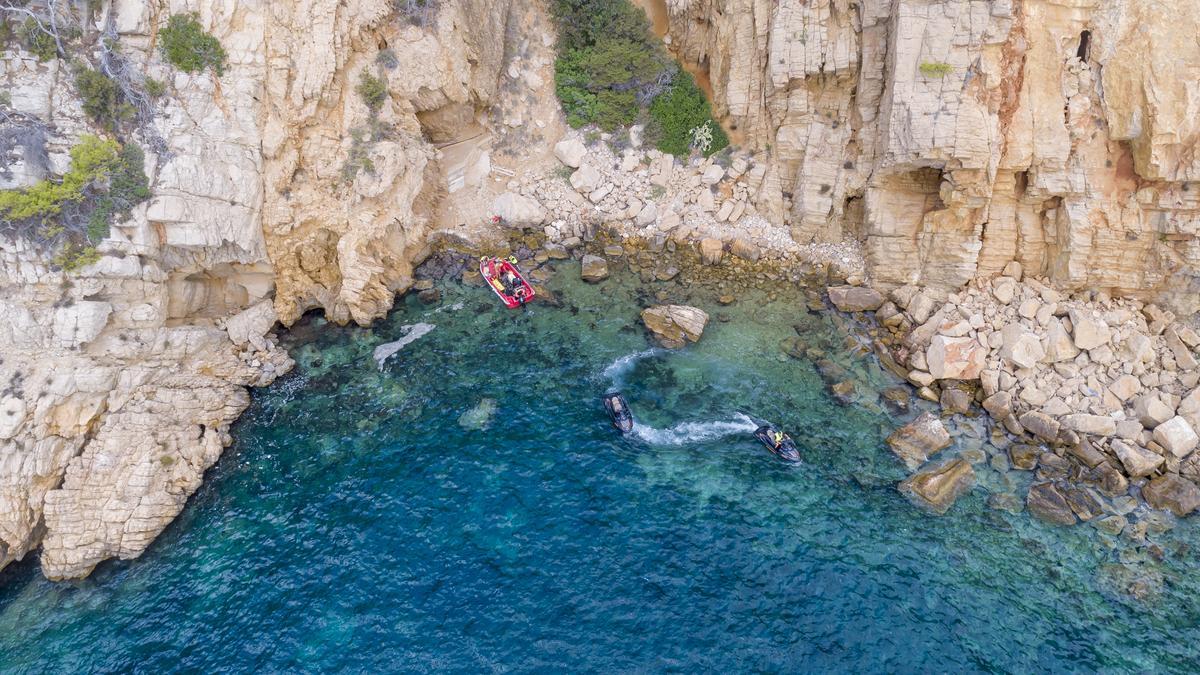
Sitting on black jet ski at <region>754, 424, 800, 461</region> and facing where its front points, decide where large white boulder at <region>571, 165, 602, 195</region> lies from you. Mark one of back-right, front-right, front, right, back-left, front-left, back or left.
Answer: back

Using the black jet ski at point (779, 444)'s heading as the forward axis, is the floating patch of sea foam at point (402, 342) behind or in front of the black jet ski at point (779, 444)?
behind

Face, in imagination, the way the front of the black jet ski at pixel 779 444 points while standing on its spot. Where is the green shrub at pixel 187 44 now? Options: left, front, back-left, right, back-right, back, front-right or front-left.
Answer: back-right

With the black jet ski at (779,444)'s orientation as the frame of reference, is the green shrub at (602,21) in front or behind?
behind

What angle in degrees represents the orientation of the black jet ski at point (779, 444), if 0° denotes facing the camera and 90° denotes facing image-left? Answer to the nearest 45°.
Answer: approximately 315°

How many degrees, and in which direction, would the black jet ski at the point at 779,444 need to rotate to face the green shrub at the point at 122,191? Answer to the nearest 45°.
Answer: approximately 135° to its right

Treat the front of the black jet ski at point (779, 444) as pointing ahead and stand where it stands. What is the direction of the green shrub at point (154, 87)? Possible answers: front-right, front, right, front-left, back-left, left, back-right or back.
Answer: back-right

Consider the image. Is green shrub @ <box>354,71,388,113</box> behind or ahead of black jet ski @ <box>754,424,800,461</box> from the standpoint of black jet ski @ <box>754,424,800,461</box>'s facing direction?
behind
